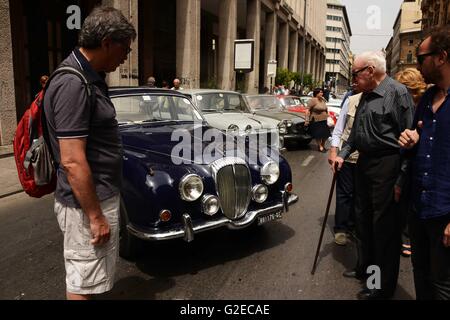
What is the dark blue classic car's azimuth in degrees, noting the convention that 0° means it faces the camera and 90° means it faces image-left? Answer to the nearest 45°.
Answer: approximately 315°

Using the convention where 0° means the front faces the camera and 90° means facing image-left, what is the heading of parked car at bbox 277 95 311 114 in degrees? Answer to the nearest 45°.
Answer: approximately 315°

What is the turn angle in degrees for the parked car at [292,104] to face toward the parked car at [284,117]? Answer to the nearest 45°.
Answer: approximately 45° to its right

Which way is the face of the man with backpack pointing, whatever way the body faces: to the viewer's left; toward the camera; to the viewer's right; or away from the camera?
to the viewer's right

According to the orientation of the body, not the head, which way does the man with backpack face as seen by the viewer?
to the viewer's right

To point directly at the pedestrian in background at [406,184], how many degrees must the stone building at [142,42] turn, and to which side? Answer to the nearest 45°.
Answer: approximately 45° to its right

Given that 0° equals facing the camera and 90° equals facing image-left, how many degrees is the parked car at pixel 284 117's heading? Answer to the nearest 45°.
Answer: approximately 315°

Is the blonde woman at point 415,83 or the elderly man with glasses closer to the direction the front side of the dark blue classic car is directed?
the elderly man with glasses

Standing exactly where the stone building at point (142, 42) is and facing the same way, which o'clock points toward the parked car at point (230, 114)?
The parked car is roughly at 1 o'clock from the stone building.

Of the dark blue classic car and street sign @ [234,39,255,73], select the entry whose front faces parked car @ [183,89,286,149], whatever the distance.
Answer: the street sign

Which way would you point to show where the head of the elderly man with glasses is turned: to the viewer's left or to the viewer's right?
to the viewer's left

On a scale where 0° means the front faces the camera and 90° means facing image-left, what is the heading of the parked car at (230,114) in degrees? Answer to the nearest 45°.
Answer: approximately 315°
